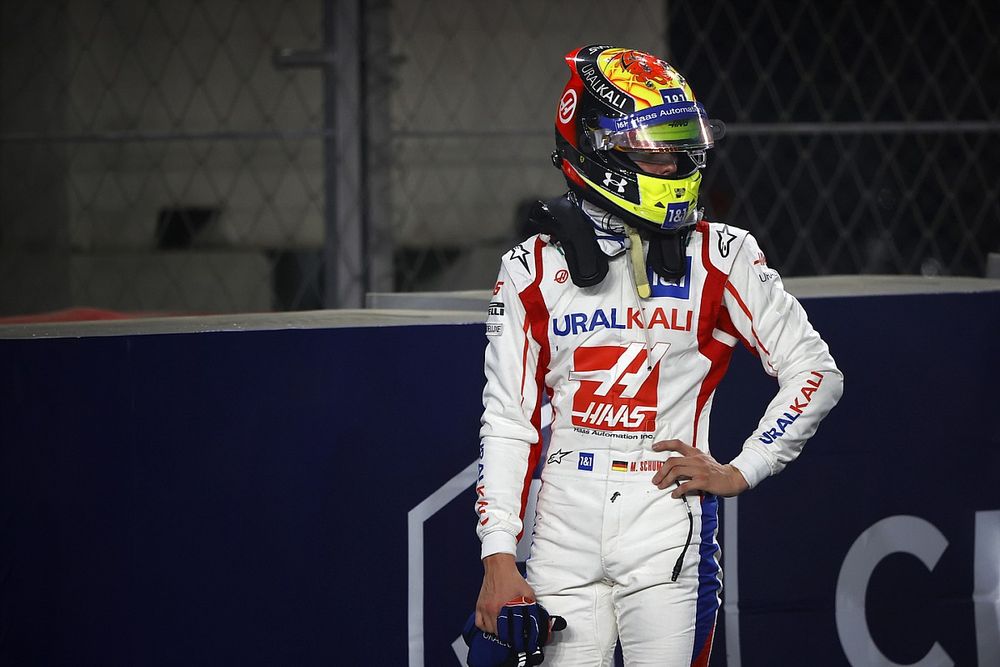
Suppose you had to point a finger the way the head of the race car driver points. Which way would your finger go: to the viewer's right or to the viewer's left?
to the viewer's right

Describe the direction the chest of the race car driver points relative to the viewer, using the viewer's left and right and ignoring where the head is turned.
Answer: facing the viewer
